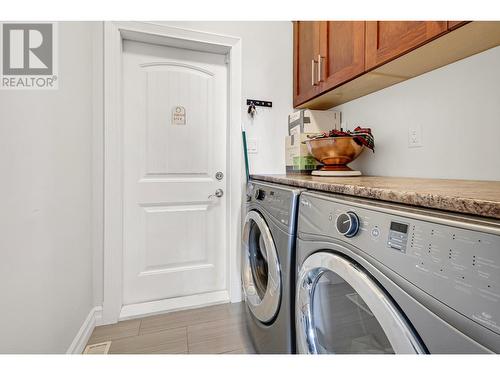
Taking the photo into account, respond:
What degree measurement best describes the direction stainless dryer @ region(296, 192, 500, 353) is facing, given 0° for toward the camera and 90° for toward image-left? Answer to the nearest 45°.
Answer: approximately 45°

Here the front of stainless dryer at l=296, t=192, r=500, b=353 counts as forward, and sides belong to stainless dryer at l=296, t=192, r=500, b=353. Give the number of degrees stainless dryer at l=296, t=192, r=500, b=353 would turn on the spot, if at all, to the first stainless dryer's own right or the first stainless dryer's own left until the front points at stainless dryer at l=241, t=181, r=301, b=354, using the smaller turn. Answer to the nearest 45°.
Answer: approximately 90° to the first stainless dryer's own right

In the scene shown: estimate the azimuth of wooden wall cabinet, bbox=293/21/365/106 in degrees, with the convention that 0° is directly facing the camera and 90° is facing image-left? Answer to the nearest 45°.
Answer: approximately 45°

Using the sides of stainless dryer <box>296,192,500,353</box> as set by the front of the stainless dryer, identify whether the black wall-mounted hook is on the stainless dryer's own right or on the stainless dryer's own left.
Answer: on the stainless dryer's own right

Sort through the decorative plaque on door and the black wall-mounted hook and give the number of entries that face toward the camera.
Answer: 2

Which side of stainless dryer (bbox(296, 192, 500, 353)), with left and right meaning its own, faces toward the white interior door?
right
